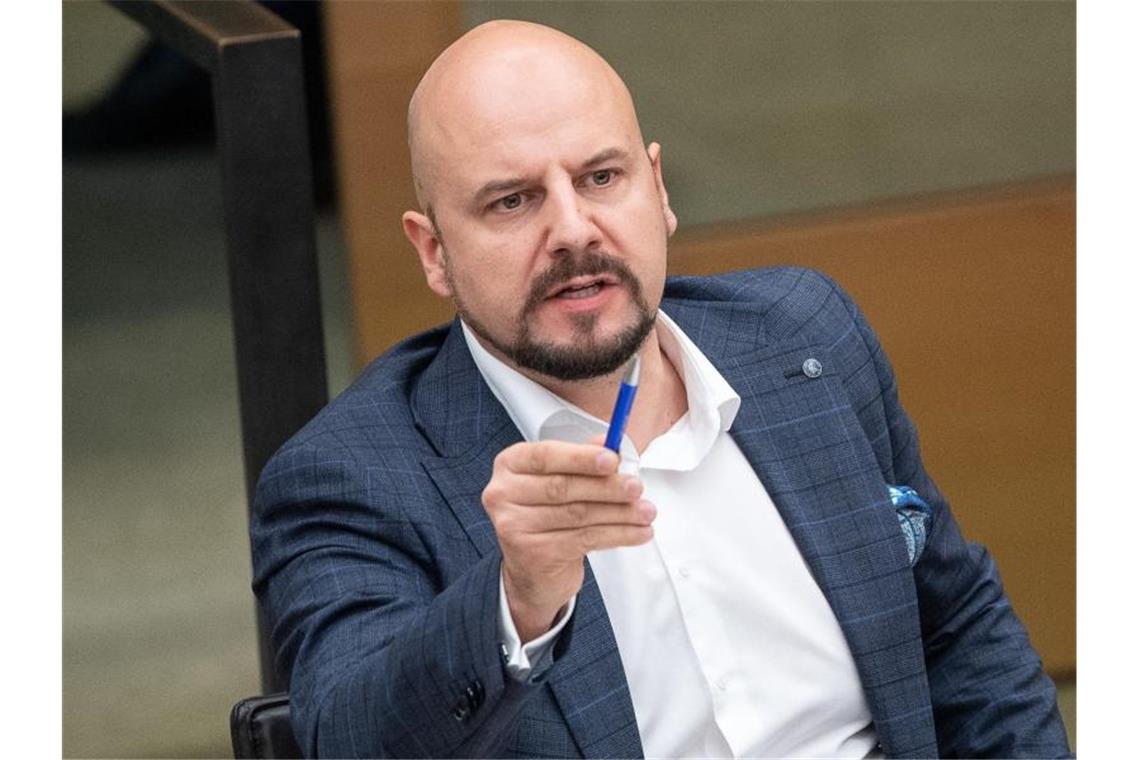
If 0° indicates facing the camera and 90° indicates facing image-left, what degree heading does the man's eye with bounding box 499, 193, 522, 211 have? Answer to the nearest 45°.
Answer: approximately 0°

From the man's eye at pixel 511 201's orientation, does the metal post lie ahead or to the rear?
to the rear
